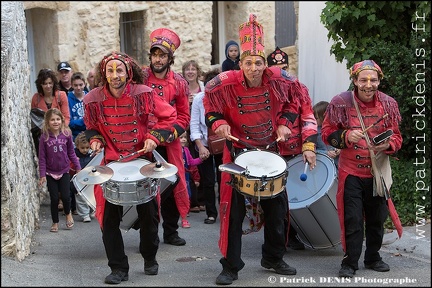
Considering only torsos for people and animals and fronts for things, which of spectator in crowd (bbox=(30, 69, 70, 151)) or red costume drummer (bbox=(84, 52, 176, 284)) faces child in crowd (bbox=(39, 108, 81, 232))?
the spectator in crowd

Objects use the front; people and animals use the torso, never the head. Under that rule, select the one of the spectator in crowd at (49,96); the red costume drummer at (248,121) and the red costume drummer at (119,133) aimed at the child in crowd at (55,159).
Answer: the spectator in crowd

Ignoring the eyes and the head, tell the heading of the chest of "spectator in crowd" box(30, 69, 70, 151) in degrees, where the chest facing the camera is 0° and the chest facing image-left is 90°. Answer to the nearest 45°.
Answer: approximately 0°

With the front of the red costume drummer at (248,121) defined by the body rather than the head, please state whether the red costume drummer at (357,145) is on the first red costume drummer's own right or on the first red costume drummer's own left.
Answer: on the first red costume drummer's own left

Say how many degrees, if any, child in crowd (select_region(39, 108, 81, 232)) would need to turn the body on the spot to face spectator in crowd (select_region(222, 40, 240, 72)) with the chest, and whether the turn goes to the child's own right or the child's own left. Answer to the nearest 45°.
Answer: approximately 135° to the child's own left

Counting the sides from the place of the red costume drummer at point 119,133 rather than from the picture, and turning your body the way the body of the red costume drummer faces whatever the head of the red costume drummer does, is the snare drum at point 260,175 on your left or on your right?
on your left

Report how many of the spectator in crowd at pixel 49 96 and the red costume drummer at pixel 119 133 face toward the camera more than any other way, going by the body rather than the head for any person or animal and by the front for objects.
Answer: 2

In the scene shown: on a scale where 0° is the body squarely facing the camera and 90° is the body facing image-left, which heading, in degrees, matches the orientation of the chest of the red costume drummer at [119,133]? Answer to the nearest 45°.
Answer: approximately 0°
